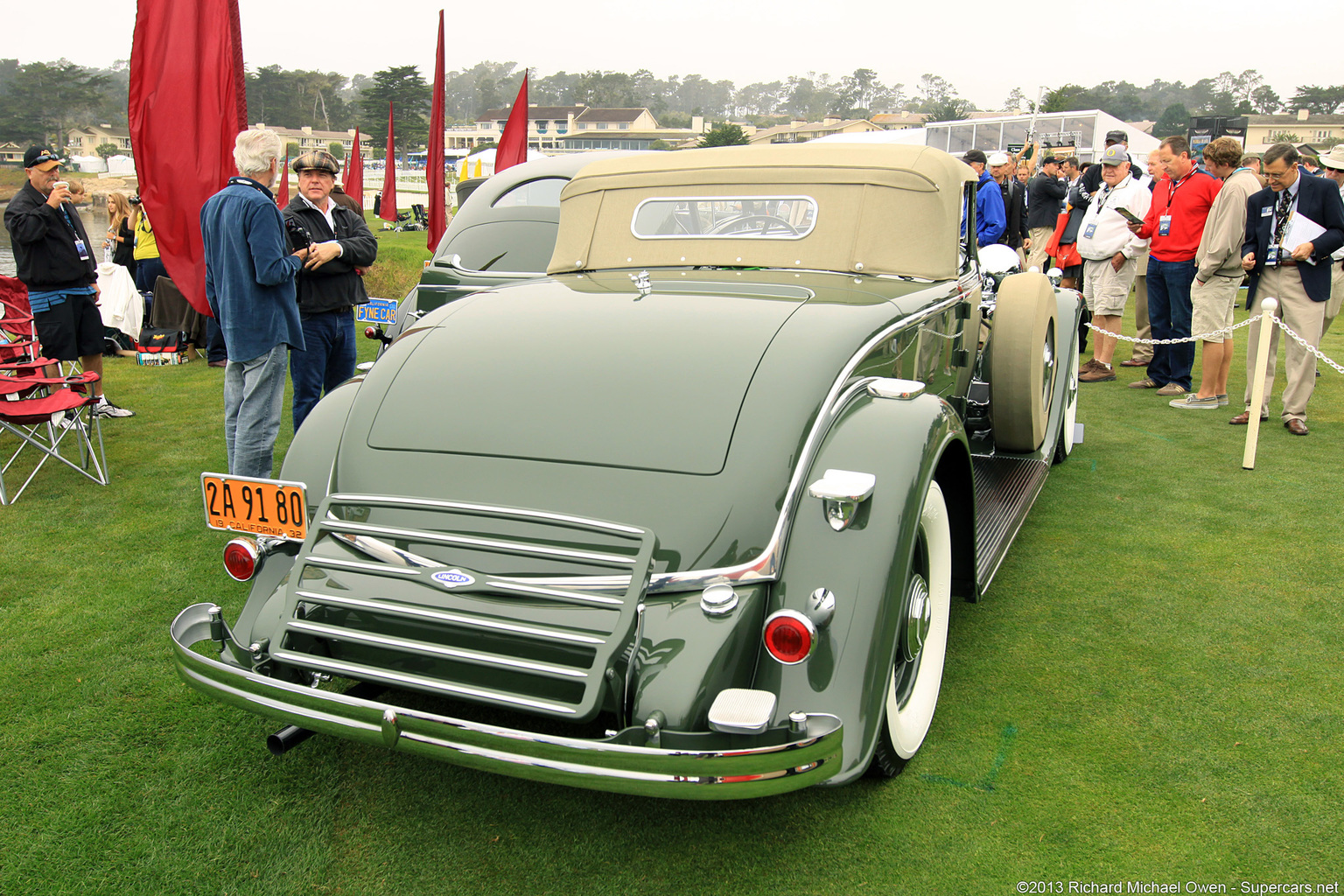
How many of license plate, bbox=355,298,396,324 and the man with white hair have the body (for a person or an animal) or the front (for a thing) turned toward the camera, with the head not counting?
1

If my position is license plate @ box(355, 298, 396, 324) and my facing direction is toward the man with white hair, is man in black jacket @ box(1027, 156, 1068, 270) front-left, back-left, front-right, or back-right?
back-left

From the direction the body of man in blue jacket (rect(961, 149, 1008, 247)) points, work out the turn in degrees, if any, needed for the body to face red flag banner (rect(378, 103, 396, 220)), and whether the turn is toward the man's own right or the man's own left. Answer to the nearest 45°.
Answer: approximately 45° to the man's own right

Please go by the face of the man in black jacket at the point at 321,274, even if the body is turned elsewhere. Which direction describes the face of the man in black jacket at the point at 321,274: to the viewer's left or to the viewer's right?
to the viewer's left

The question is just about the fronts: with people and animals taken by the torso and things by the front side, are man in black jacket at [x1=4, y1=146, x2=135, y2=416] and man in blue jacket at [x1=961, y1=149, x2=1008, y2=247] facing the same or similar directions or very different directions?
very different directions
